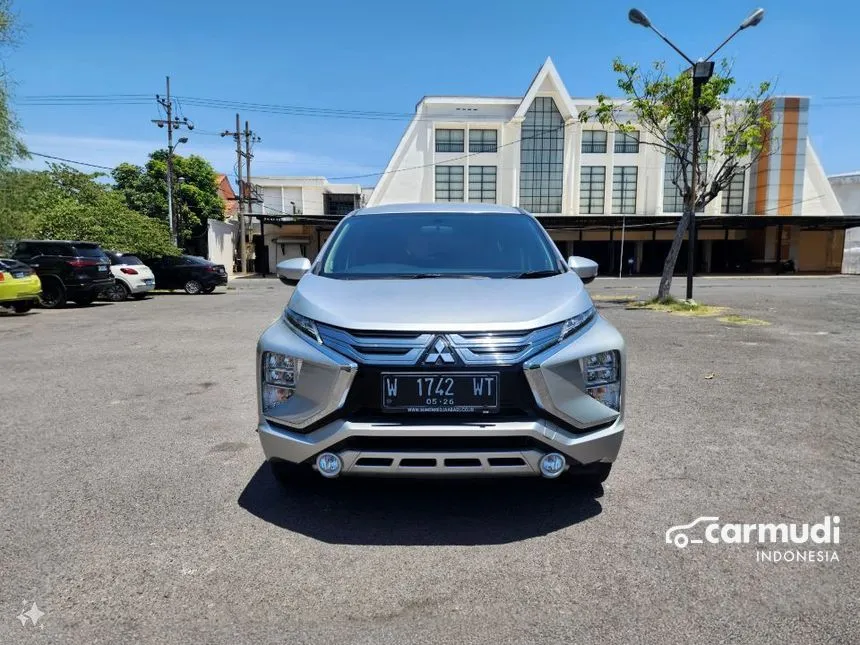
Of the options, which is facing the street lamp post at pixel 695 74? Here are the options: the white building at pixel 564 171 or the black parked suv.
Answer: the white building

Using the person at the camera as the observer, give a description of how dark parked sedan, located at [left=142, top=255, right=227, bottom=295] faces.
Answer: facing away from the viewer and to the left of the viewer

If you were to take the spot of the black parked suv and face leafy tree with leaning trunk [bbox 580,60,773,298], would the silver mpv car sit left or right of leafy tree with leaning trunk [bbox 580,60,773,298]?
right

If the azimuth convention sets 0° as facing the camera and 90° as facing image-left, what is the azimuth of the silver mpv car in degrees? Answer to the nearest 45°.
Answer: approximately 0°

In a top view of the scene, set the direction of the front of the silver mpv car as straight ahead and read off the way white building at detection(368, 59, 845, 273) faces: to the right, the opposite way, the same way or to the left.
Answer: the same way

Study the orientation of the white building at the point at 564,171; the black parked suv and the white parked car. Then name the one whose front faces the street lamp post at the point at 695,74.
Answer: the white building

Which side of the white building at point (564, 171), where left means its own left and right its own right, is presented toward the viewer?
front

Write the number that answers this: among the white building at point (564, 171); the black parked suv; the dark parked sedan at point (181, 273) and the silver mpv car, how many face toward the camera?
2

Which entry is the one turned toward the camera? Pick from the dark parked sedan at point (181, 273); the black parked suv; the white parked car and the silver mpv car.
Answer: the silver mpv car

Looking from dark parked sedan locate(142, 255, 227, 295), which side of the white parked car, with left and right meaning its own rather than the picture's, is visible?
right

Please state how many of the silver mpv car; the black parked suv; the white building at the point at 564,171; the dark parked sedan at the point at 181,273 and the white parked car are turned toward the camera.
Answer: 2

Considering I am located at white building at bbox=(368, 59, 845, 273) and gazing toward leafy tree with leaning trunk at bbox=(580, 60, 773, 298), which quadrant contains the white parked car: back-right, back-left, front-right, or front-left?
front-right

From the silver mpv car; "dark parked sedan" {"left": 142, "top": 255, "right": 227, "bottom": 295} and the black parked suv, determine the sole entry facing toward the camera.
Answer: the silver mpv car

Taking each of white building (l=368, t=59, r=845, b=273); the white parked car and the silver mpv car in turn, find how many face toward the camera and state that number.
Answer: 2
